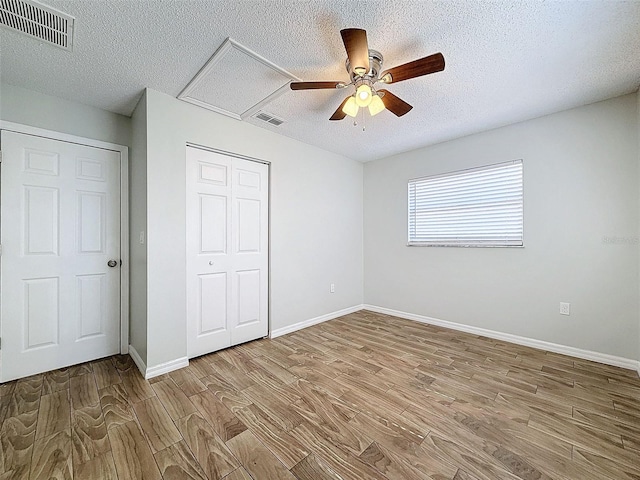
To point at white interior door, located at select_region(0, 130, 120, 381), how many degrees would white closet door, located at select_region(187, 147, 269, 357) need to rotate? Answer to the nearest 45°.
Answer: approximately 135° to its right

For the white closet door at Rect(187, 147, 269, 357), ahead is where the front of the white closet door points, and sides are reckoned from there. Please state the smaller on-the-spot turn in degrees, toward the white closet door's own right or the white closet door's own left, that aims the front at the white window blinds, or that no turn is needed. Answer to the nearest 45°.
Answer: approximately 45° to the white closet door's own left

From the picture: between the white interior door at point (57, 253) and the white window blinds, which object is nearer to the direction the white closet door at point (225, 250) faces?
the white window blinds

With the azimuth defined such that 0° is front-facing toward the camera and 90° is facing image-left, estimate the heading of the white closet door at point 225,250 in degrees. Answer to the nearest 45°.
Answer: approximately 315°
